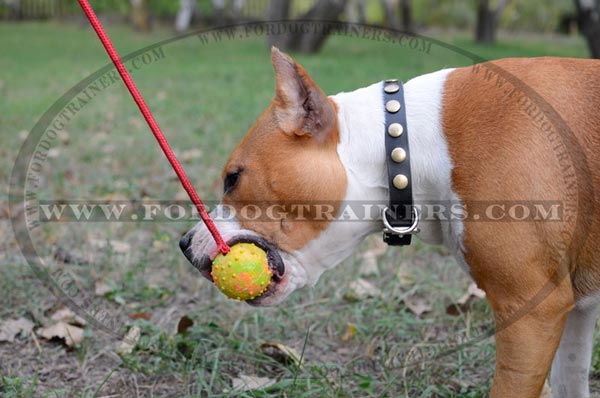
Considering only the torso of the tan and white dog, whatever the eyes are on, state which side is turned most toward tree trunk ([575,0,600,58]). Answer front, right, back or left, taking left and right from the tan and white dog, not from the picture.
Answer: right

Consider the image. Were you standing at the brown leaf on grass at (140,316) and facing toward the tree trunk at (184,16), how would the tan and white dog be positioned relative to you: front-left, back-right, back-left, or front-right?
back-right

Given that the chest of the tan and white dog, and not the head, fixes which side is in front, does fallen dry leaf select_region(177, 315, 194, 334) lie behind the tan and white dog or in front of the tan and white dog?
in front

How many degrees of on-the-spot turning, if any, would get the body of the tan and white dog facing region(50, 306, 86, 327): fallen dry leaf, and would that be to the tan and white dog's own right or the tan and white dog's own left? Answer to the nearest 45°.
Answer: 0° — it already faces it

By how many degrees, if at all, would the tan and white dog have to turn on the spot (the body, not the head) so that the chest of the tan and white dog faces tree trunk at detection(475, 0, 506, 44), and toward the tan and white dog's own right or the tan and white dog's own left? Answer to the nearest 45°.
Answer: approximately 90° to the tan and white dog's own right

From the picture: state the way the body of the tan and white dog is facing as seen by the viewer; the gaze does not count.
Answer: to the viewer's left
